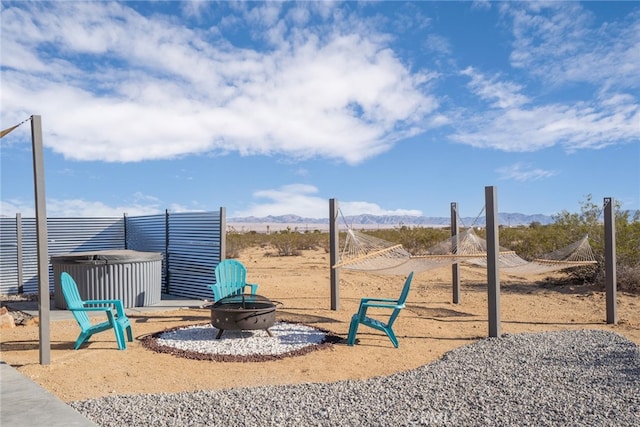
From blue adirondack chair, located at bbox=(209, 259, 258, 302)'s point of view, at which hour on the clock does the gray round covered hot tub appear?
The gray round covered hot tub is roughly at 4 o'clock from the blue adirondack chair.

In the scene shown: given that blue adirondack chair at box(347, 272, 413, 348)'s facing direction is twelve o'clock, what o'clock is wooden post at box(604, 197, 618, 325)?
The wooden post is roughly at 5 o'clock from the blue adirondack chair.

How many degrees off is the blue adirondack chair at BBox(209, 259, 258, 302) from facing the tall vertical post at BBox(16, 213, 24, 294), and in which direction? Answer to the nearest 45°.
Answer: approximately 135° to its right

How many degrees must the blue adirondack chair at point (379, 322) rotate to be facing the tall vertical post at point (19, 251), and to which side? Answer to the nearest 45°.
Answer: approximately 45° to its right

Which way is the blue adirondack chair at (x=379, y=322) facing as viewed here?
to the viewer's left

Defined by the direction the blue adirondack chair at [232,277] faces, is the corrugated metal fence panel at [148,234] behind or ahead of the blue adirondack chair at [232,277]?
behind

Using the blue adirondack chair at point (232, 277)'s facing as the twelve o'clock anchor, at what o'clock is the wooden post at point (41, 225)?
The wooden post is roughly at 1 o'clock from the blue adirondack chair.

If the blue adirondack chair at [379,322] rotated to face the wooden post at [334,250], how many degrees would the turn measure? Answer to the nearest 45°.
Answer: approximately 90° to its right

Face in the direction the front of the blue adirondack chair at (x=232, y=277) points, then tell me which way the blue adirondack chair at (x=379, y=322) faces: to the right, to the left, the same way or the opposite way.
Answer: to the right

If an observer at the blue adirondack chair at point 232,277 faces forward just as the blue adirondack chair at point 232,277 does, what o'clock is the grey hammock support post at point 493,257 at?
The grey hammock support post is roughly at 10 o'clock from the blue adirondack chair.

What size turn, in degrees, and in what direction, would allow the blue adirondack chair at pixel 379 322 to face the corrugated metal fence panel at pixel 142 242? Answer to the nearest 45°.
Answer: approximately 45° to its right

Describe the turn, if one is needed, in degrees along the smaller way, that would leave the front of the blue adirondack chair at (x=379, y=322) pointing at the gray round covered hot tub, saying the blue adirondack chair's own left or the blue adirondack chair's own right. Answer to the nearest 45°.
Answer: approximately 45° to the blue adirondack chair's own right

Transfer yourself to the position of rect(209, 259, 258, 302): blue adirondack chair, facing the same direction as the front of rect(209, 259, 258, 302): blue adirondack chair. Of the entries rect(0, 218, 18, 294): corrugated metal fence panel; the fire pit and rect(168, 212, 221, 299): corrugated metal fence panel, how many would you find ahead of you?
1

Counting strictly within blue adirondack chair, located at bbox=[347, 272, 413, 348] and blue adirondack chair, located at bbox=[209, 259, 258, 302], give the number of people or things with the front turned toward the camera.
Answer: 1

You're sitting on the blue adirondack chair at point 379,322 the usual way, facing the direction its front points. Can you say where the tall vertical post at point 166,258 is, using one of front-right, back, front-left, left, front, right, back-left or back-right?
front-right

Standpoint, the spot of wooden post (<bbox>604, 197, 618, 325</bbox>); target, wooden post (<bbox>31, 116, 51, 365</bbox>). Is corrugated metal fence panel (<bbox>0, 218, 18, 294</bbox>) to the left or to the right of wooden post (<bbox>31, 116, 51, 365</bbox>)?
right

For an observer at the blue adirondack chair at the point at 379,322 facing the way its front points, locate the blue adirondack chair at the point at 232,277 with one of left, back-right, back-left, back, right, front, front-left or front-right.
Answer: front-right
